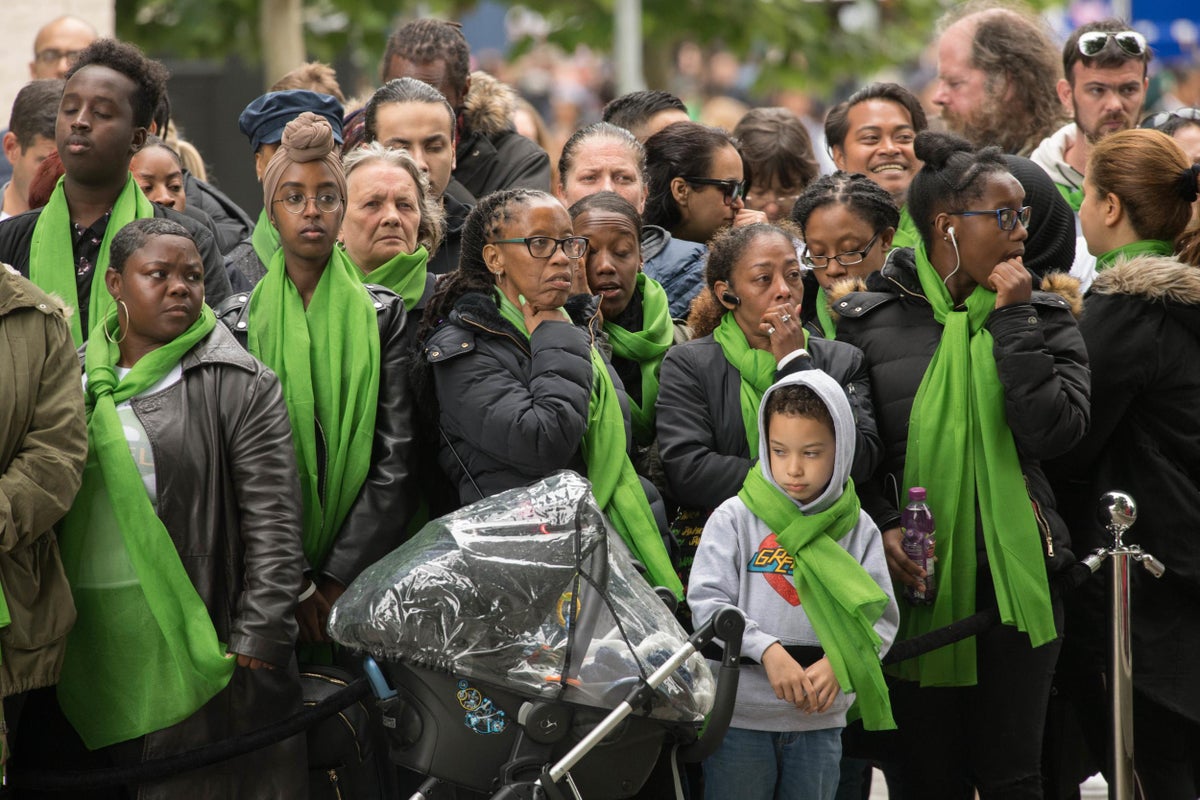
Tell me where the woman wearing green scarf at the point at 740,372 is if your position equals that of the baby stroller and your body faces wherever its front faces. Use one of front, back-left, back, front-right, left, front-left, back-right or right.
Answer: back-right

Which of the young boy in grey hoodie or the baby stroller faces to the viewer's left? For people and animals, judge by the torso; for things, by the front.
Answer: the baby stroller

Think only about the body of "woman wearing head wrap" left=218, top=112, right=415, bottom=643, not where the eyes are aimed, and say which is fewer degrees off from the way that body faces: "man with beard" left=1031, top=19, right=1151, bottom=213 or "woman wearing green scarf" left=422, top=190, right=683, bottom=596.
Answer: the woman wearing green scarf

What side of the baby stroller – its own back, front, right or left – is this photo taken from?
left

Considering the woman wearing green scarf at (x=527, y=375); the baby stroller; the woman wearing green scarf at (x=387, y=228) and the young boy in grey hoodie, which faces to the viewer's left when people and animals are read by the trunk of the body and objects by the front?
the baby stroller

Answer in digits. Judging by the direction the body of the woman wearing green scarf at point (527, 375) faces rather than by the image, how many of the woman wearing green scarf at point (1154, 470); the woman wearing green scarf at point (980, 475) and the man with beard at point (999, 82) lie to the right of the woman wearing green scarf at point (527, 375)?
0

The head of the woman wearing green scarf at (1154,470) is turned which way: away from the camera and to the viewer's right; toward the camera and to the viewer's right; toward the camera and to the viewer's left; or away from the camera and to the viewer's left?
away from the camera and to the viewer's left

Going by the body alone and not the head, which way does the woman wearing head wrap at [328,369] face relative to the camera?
toward the camera

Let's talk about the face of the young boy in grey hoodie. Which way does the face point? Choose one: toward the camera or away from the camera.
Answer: toward the camera

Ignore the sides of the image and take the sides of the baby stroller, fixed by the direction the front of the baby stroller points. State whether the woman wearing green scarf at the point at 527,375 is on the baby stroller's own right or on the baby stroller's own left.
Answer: on the baby stroller's own right

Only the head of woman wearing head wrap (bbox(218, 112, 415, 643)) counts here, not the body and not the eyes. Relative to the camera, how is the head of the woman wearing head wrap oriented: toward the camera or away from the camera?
toward the camera

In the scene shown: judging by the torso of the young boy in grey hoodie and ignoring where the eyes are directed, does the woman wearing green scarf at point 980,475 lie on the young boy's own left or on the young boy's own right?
on the young boy's own left

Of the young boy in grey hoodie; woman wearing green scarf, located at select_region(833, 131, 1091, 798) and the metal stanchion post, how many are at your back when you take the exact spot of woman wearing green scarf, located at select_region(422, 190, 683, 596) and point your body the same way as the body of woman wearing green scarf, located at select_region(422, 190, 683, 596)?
0

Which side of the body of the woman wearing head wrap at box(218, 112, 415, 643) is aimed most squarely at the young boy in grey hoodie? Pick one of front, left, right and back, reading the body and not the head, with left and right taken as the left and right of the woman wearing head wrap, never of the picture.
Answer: left

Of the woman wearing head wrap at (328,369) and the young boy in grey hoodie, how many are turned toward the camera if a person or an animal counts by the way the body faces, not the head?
2

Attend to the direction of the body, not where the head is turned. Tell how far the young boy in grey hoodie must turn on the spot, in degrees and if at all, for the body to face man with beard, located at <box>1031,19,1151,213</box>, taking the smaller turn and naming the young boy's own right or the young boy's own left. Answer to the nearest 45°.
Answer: approximately 135° to the young boy's own left
